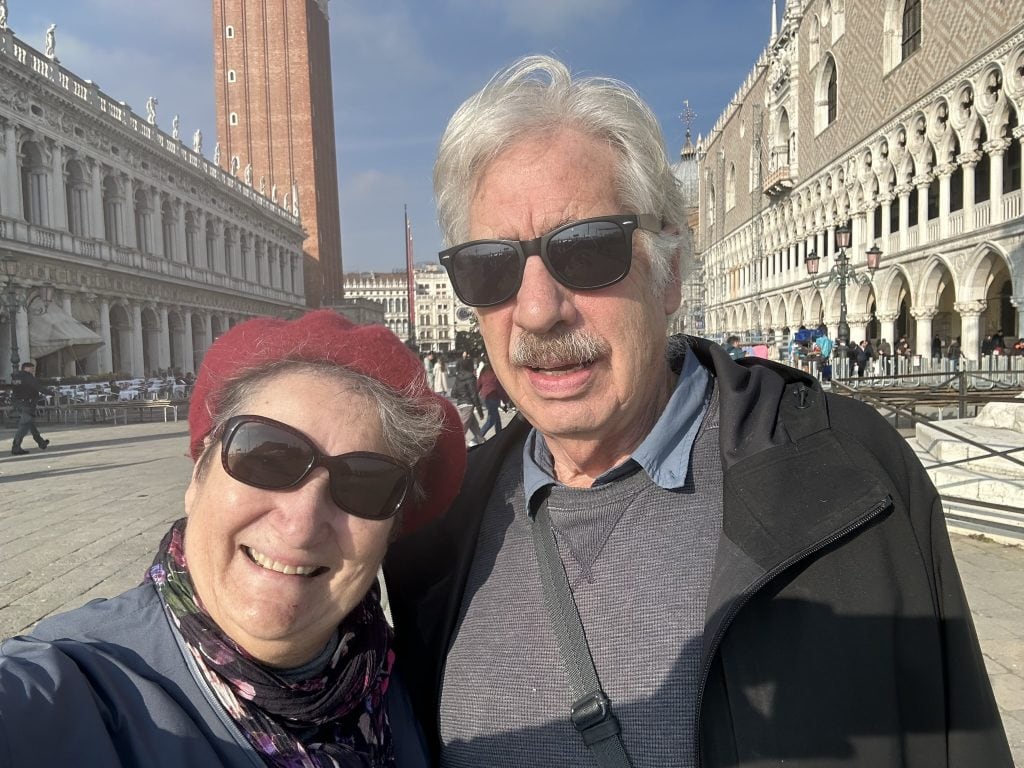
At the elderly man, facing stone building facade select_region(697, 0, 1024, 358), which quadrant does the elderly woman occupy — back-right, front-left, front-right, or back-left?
back-left

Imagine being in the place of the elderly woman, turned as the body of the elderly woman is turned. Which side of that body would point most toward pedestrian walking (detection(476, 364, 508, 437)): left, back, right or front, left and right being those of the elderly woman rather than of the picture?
back

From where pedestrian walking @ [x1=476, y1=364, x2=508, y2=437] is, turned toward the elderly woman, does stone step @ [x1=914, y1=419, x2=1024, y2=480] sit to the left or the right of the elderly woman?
left

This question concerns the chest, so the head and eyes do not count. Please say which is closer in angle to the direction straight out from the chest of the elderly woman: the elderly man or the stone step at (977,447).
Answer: the elderly man

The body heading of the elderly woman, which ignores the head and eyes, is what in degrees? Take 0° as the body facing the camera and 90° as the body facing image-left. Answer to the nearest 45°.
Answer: approximately 0°

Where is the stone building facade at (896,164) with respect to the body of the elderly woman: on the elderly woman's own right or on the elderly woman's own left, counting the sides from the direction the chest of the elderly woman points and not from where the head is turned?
on the elderly woman's own left

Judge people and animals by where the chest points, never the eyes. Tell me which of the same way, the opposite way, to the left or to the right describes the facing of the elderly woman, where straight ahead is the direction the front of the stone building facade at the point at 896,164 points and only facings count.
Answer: to the left
